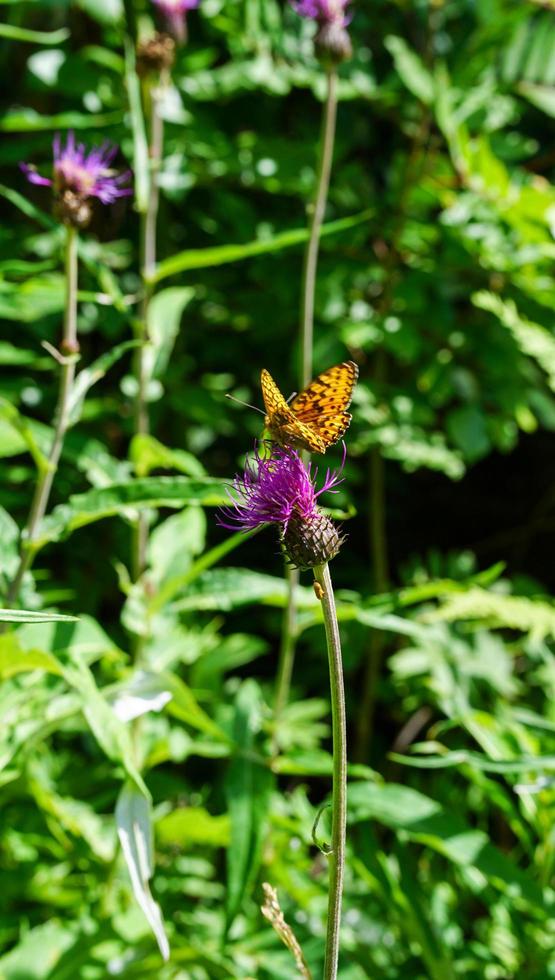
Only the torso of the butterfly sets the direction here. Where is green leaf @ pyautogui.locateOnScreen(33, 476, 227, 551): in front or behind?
in front

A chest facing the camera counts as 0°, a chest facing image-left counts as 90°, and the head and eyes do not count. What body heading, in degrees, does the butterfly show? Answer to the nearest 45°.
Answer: approximately 135°

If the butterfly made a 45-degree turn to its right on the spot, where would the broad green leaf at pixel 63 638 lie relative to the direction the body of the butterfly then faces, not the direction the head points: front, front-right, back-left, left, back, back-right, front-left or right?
front-left

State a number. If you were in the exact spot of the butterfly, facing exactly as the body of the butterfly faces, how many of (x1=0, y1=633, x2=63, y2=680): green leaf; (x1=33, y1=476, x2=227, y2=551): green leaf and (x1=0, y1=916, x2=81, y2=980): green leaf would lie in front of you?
3

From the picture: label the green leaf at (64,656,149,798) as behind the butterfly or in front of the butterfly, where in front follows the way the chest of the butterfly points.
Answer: in front
